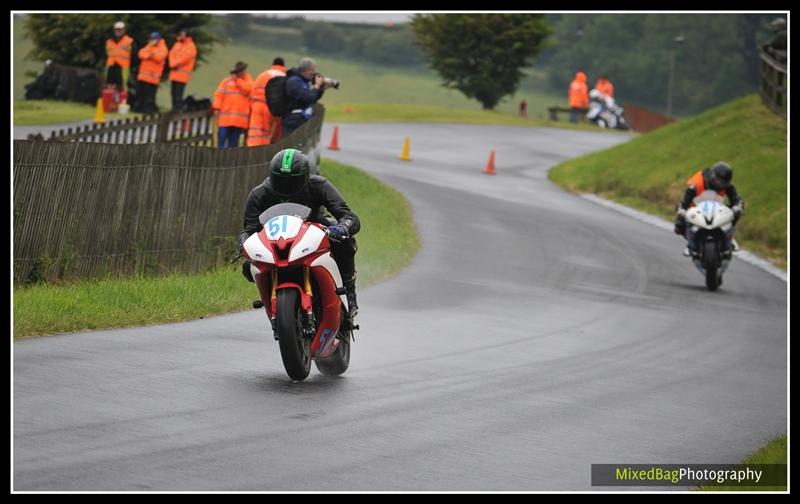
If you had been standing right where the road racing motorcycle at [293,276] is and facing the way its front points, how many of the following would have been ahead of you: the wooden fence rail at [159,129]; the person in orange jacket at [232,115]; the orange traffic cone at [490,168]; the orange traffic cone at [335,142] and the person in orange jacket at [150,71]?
0

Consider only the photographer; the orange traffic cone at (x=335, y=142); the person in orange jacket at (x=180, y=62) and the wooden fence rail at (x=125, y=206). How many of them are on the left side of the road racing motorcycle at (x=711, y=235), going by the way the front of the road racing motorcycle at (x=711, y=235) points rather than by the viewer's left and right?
0

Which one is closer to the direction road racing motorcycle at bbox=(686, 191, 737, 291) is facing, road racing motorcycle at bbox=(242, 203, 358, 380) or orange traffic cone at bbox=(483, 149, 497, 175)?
the road racing motorcycle

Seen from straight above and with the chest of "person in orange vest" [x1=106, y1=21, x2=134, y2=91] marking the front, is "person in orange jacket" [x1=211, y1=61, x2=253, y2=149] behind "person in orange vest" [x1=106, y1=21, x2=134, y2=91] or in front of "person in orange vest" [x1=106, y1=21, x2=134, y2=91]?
in front

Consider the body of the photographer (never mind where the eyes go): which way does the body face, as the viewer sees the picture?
to the viewer's right

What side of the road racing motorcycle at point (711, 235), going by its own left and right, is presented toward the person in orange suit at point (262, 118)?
right

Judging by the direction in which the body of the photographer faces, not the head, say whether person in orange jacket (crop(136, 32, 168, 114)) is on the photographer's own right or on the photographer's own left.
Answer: on the photographer's own left

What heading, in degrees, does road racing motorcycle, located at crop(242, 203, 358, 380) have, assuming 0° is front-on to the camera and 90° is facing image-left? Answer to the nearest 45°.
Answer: approximately 0°

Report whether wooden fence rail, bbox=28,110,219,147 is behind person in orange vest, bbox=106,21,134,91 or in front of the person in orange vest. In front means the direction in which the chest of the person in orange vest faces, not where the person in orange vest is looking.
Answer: in front

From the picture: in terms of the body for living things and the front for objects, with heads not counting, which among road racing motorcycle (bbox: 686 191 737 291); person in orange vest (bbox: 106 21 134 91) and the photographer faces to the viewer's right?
the photographer

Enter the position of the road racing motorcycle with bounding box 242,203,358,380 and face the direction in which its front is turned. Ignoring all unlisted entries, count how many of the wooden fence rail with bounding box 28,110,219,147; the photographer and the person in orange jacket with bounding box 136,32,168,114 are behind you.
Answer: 3

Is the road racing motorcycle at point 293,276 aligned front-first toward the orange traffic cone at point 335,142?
no

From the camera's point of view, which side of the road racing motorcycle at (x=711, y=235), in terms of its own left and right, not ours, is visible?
front
